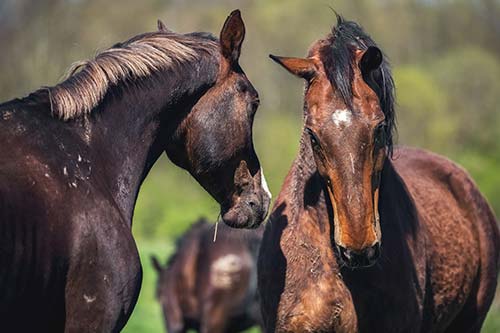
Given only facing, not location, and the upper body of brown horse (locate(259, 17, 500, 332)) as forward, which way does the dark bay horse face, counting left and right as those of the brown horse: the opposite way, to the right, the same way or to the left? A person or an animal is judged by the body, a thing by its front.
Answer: the opposite way

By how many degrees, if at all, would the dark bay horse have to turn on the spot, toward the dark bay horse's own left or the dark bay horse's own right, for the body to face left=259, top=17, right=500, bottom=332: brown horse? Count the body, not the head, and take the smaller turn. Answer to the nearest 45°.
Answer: approximately 45° to the dark bay horse's own right

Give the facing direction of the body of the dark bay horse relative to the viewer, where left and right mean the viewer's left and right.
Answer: facing away from the viewer and to the right of the viewer

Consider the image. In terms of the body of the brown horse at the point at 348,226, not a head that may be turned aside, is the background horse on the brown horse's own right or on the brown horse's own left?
on the brown horse's own right

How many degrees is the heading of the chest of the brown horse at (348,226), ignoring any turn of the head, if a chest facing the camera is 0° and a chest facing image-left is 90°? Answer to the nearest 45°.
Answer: approximately 45°
